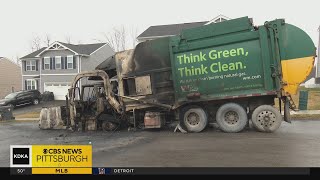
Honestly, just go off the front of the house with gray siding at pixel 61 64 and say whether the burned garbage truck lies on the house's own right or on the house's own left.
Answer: on the house's own left

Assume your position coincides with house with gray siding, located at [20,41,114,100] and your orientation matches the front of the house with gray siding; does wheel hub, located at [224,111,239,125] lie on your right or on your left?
on your left

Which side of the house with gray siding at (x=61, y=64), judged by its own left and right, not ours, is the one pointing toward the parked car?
front

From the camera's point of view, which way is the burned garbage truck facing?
to the viewer's left

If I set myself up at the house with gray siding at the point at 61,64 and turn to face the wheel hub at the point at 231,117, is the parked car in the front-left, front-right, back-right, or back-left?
front-right

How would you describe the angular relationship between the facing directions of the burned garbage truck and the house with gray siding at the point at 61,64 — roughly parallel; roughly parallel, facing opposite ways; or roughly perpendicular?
roughly perpendicular

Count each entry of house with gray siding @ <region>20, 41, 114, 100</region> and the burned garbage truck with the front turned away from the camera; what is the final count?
0

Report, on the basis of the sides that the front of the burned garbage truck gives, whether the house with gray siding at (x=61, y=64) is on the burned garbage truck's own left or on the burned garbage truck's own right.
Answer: on the burned garbage truck's own right

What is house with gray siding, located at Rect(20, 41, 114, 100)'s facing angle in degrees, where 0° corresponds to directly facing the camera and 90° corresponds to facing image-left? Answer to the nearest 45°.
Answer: approximately 45°
